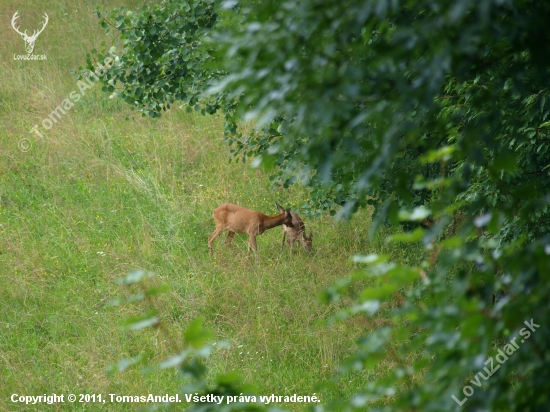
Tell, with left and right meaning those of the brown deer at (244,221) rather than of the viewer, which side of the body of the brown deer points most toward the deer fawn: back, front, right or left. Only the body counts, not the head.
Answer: front

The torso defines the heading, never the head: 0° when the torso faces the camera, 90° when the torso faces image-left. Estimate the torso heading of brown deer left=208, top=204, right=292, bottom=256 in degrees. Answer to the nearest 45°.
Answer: approximately 270°
